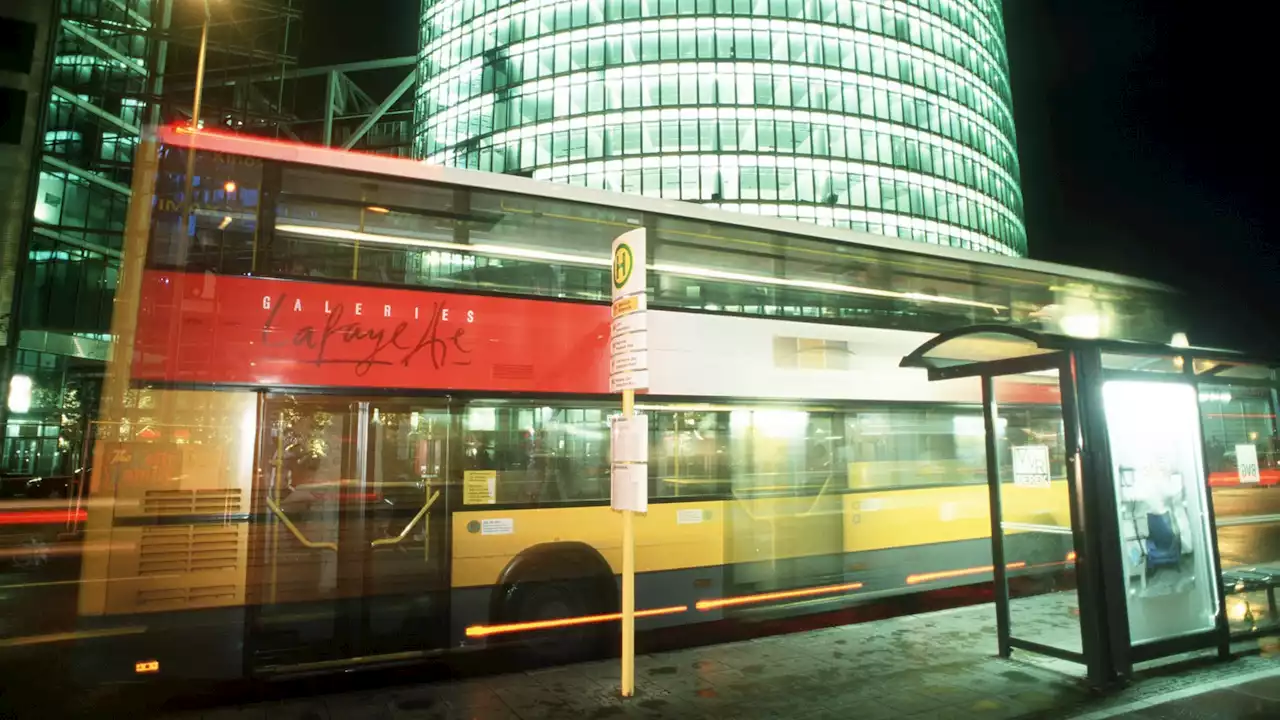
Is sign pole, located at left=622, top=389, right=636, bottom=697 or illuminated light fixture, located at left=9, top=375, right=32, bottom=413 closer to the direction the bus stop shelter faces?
the illuminated light fixture

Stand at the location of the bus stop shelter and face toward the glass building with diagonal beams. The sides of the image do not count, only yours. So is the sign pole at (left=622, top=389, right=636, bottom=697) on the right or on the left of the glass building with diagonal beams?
left

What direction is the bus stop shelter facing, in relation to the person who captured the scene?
facing away from the viewer and to the left of the viewer

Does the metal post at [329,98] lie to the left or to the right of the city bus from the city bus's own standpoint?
on its left

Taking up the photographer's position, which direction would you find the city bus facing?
facing away from the viewer and to the right of the viewer

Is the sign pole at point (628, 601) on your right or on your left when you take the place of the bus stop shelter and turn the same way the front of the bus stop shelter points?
on your left

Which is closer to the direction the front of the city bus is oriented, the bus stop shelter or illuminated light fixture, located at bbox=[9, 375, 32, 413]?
the bus stop shelter

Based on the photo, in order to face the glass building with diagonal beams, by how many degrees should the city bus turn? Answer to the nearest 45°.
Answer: approximately 90° to its left
